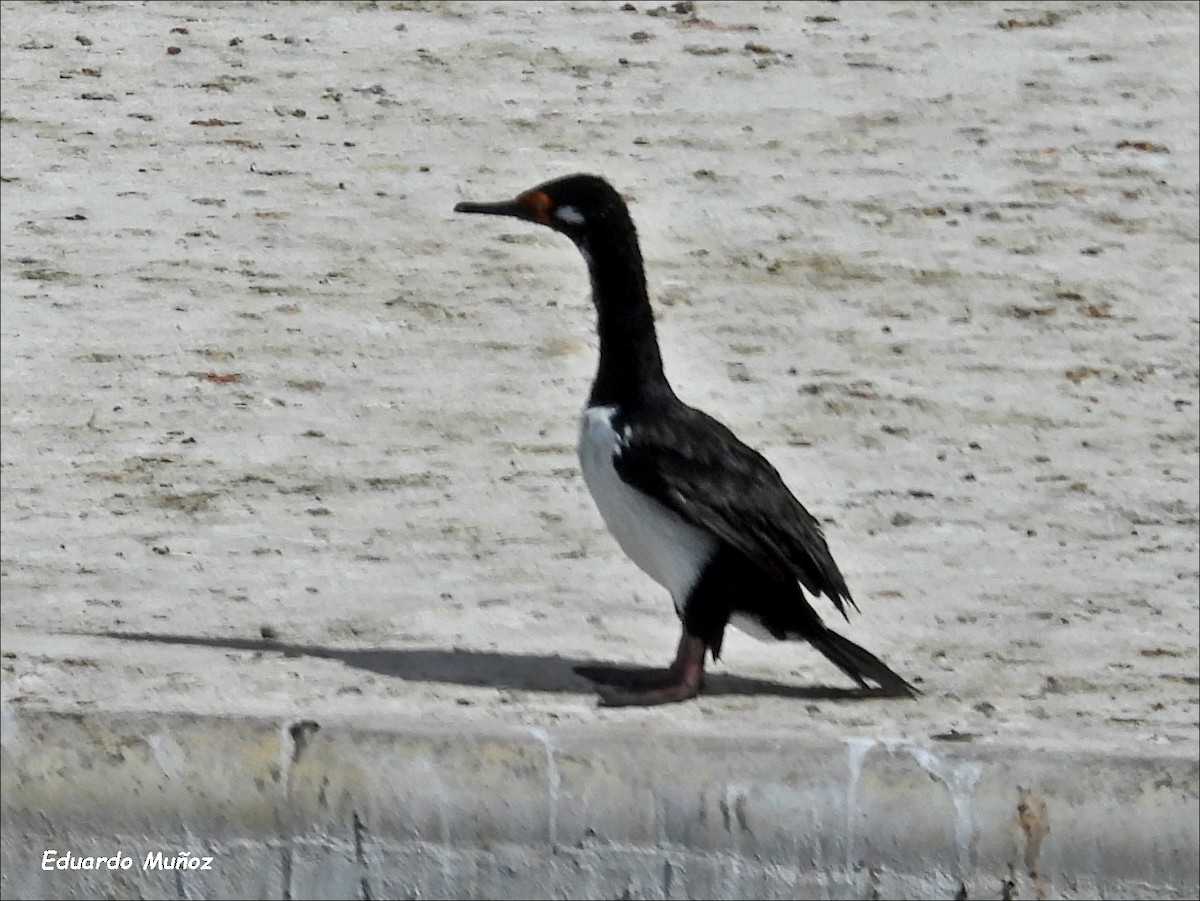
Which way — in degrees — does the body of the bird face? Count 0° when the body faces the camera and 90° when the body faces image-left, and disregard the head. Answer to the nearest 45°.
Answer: approximately 90°
